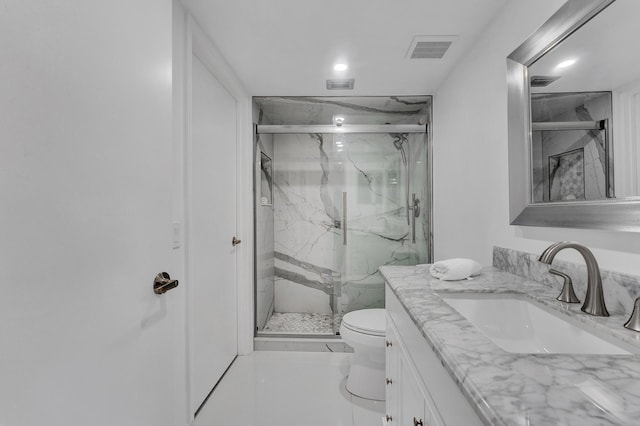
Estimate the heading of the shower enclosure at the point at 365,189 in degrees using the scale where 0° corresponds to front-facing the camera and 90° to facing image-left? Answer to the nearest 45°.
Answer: approximately 0°

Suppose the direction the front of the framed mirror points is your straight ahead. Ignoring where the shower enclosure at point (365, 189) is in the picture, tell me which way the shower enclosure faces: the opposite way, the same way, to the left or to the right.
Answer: to the left

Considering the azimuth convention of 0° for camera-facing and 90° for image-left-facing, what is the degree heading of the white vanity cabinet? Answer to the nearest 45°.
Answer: approximately 90°

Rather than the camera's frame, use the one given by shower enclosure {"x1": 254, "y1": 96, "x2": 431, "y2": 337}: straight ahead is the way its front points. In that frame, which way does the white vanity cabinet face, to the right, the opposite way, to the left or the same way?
to the right
